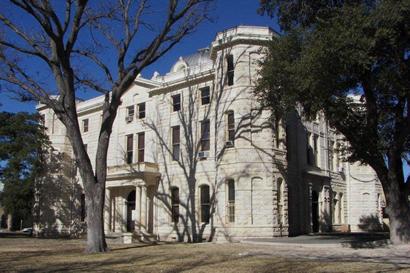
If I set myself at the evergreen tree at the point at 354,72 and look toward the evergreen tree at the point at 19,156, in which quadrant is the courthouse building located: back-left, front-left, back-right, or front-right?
front-right

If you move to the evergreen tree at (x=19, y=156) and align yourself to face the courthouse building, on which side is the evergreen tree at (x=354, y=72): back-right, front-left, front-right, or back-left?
front-right

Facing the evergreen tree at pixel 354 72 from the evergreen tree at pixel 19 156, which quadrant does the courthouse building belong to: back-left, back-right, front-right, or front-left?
front-left

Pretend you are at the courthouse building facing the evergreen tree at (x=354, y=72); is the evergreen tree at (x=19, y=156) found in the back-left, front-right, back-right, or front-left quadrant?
back-right
